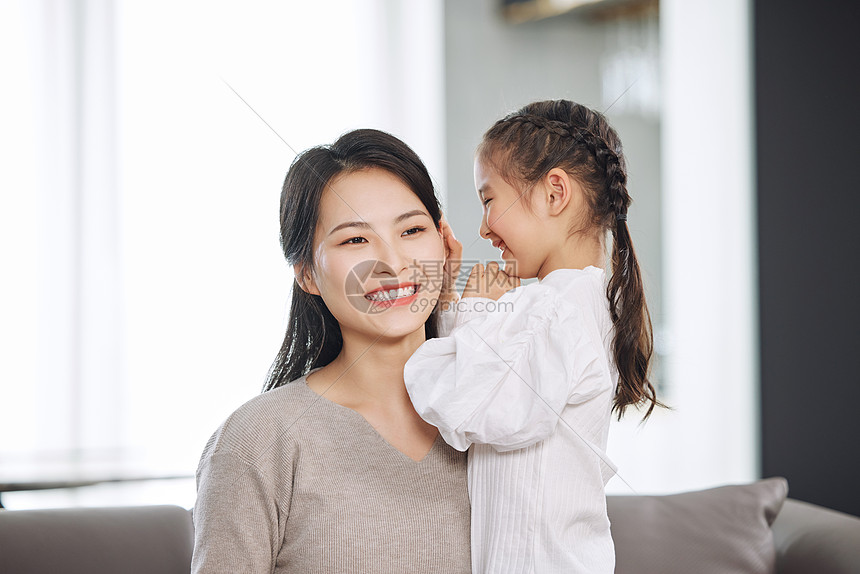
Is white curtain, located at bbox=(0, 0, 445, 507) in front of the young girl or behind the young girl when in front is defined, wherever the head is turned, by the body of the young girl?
in front

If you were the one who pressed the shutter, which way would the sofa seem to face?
facing the viewer

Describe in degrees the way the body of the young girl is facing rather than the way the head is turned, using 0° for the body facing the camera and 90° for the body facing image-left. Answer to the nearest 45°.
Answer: approximately 90°

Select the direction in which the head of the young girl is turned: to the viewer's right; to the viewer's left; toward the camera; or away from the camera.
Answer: to the viewer's left
